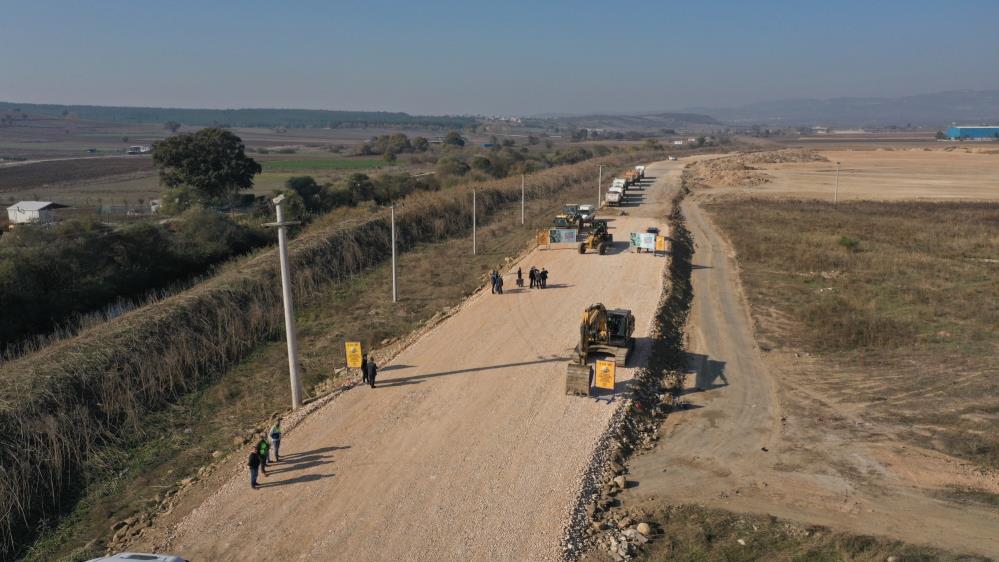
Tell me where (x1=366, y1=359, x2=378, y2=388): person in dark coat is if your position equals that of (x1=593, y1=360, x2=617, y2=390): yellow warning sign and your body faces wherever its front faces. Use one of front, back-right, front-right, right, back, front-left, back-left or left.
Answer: right

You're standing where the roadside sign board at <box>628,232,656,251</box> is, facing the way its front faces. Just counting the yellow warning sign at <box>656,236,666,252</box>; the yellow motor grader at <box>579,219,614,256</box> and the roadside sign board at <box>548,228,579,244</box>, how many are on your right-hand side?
2

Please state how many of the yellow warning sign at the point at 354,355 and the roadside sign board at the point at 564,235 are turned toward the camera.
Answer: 2

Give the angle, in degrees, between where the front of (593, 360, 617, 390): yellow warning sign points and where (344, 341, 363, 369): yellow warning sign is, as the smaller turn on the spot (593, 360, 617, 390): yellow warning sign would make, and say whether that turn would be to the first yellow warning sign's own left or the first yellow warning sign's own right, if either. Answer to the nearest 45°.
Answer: approximately 90° to the first yellow warning sign's own right

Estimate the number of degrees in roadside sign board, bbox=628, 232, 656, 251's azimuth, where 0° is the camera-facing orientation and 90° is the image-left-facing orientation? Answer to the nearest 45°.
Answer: approximately 0°

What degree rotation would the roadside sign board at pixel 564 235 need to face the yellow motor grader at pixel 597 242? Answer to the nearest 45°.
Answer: approximately 45° to its left

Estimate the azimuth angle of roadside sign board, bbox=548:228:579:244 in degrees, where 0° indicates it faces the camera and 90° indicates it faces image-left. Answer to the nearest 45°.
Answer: approximately 0°

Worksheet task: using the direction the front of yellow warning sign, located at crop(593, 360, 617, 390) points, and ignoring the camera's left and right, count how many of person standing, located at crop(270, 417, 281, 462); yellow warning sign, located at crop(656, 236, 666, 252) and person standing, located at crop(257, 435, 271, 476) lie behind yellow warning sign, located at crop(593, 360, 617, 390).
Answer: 1
